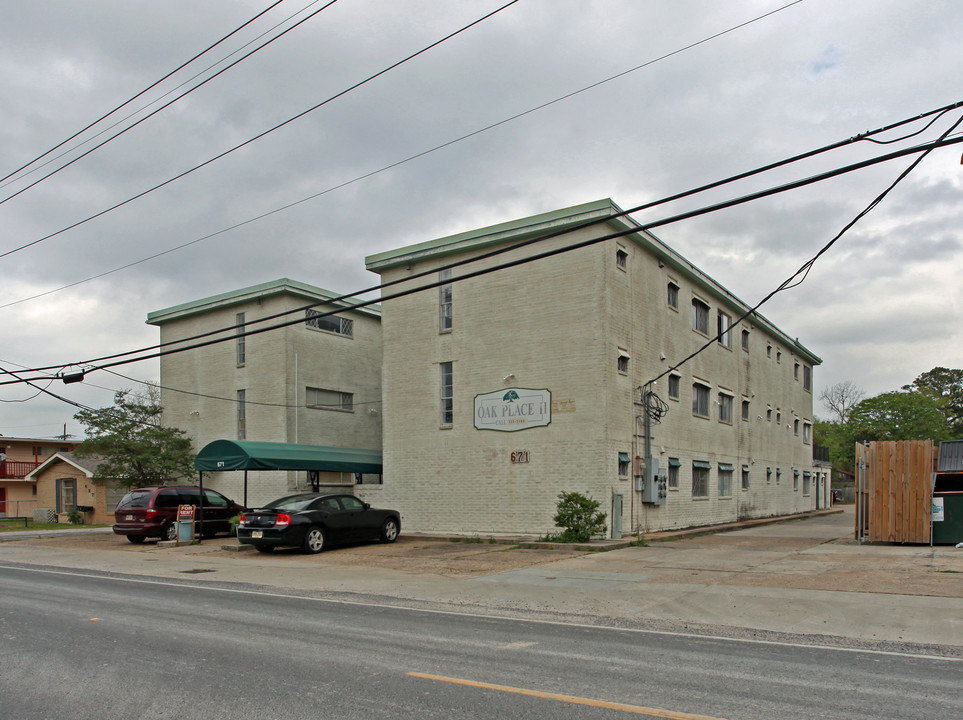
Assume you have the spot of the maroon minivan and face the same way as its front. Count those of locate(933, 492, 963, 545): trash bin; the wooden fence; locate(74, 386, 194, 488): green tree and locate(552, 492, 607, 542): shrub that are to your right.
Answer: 3

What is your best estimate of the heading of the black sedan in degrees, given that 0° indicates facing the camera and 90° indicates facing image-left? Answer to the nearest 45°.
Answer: approximately 225°

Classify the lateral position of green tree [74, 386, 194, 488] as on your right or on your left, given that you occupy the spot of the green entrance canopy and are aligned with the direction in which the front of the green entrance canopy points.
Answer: on your right

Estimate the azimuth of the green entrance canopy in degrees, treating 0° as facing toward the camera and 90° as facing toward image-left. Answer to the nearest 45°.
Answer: approximately 45°

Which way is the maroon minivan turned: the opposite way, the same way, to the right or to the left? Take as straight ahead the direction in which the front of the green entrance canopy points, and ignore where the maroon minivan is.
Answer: the opposite way

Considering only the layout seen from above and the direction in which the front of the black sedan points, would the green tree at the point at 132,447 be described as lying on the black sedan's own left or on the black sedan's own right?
on the black sedan's own left

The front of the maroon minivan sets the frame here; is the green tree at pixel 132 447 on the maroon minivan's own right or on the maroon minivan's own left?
on the maroon minivan's own left

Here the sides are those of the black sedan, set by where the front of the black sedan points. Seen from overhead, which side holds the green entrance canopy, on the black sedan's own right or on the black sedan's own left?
on the black sedan's own left

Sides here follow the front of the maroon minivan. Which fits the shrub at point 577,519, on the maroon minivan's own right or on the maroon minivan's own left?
on the maroon minivan's own right

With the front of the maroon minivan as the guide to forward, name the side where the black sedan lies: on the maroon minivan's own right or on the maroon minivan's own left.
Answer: on the maroon minivan's own right

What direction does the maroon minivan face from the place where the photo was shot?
facing away from the viewer and to the right of the viewer
